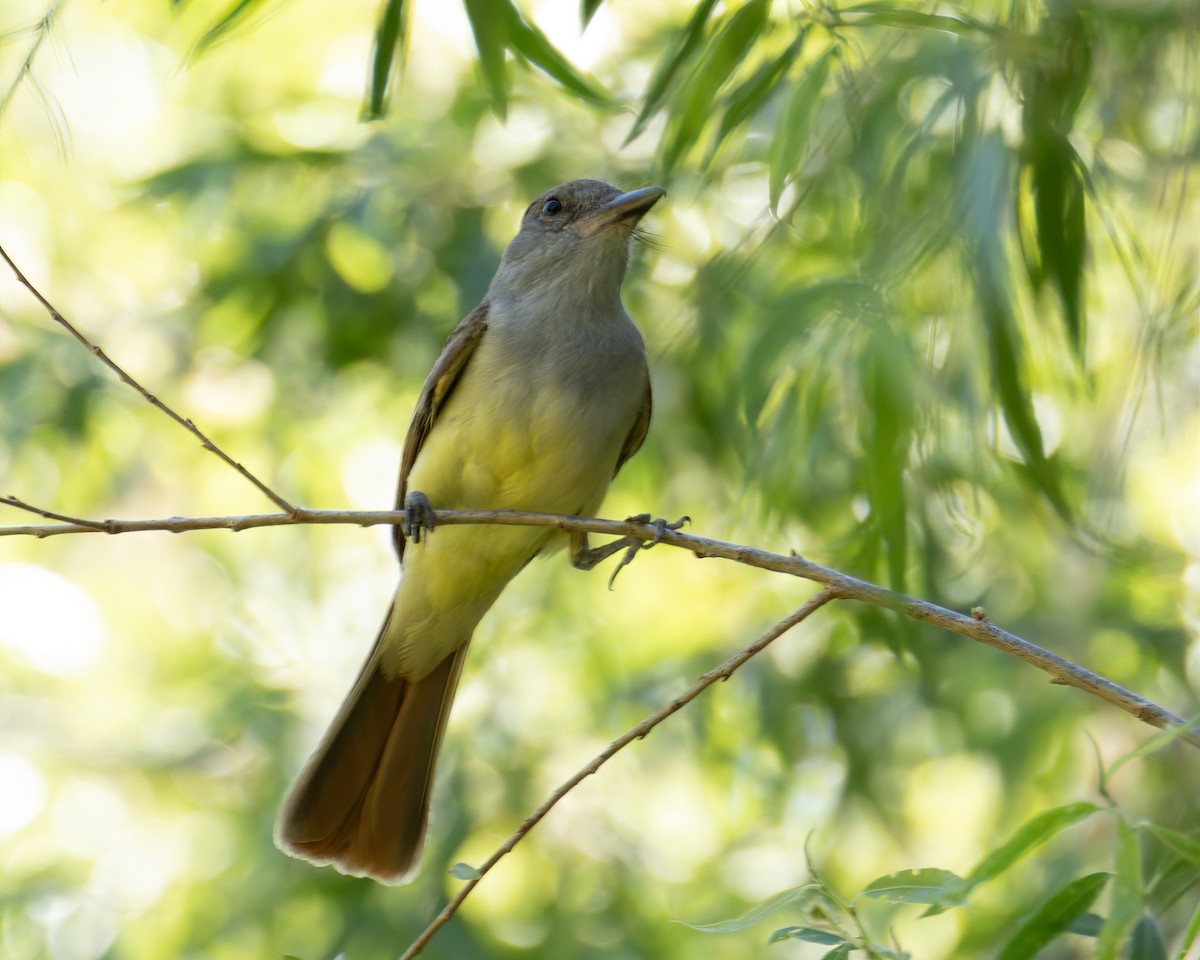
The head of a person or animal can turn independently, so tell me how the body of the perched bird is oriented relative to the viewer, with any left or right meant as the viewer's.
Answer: facing the viewer and to the right of the viewer

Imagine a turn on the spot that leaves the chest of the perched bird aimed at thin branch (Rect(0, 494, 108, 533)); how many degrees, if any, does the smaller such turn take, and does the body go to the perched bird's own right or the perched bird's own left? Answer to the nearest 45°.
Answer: approximately 90° to the perched bird's own right
